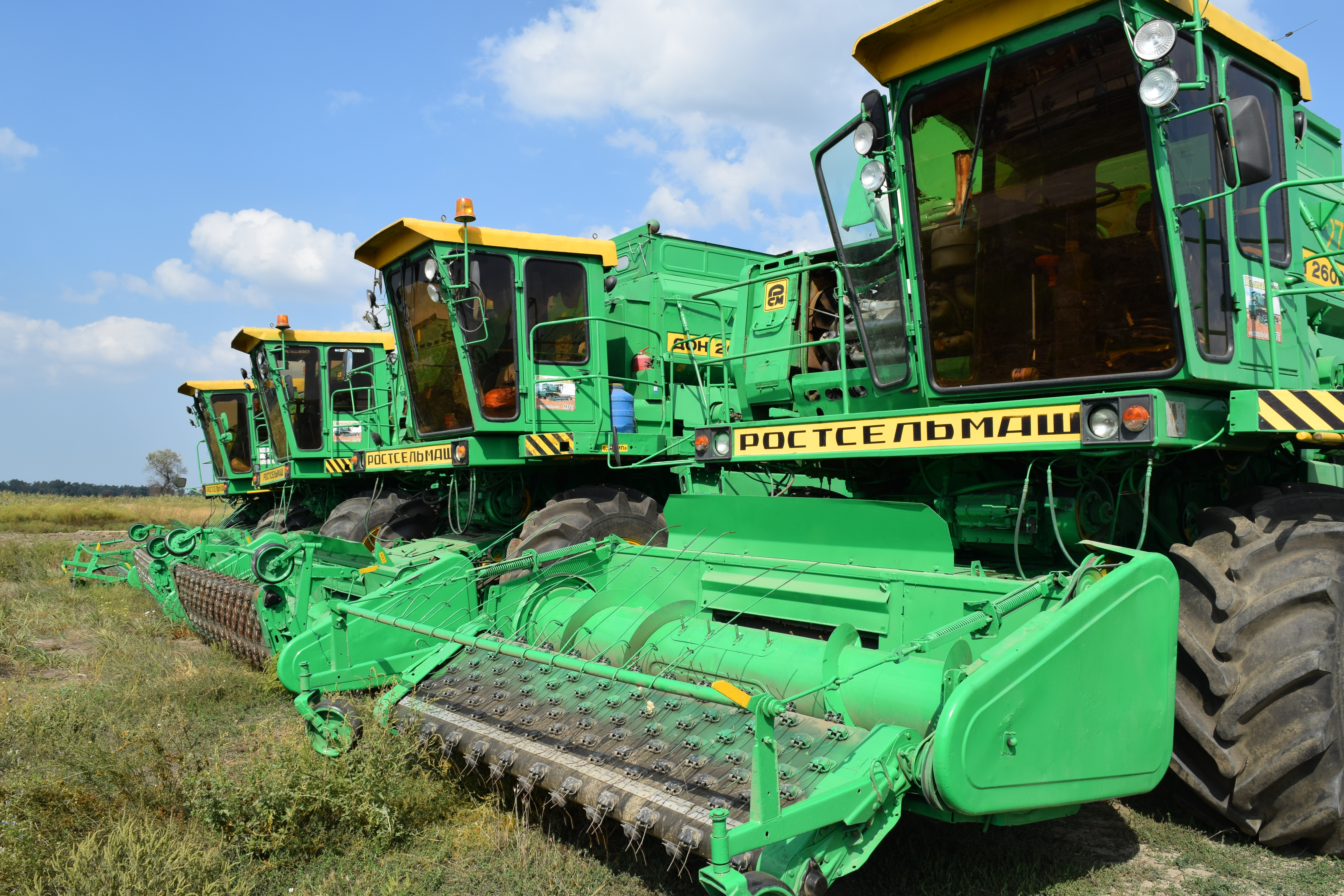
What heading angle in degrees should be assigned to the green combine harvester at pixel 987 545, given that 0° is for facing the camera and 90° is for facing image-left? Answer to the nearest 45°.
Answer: approximately 45°
